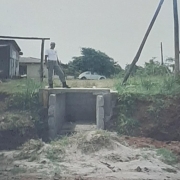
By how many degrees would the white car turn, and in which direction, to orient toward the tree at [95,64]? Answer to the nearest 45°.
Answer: approximately 90° to its left

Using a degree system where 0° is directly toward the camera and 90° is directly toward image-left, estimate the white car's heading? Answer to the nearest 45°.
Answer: approximately 270°

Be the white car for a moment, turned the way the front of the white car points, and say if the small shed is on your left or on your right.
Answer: on your right

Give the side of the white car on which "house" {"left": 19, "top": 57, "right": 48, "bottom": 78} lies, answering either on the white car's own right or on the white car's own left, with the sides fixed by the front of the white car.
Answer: on the white car's own right

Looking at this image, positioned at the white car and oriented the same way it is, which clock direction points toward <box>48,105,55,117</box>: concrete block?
The concrete block is roughly at 3 o'clock from the white car.

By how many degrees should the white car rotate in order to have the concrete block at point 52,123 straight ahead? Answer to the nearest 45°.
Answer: approximately 90° to its right
